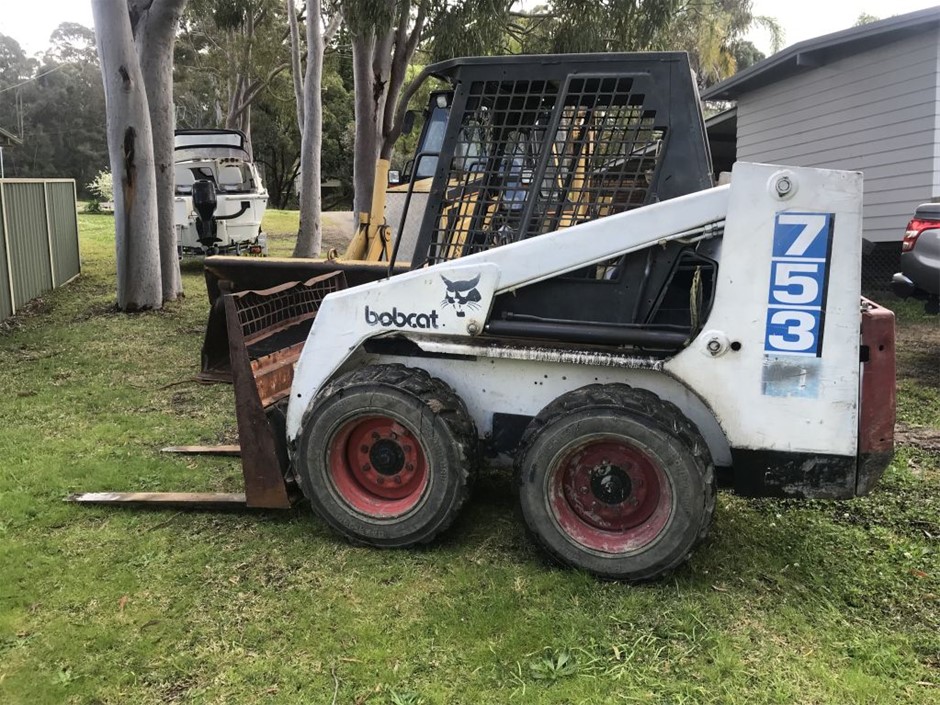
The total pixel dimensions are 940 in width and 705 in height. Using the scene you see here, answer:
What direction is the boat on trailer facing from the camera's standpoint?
away from the camera

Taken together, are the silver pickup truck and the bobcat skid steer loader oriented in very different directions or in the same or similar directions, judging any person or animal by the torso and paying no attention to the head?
very different directions

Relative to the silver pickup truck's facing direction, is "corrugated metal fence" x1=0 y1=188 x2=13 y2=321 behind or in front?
behind

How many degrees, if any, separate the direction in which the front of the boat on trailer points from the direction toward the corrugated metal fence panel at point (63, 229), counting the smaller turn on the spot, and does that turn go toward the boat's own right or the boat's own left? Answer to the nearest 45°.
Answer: approximately 135° to the boat's own left

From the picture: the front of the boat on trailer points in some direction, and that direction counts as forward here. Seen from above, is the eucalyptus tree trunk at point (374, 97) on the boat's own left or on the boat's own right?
on the boat's own right

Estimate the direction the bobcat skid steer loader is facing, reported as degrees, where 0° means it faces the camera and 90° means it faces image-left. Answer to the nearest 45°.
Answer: approximately 90°

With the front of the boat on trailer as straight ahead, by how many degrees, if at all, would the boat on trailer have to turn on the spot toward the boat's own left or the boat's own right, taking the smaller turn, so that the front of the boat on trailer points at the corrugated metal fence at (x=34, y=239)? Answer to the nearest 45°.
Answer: approximately 135° to the boat's own left

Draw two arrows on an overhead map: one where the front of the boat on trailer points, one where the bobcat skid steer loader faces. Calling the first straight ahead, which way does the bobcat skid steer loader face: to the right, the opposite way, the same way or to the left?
to the left

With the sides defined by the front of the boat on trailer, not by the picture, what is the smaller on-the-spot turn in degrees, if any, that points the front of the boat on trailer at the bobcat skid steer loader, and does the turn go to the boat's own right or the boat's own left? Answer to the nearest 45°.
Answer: approximately 180°

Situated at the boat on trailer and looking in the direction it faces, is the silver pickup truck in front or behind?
behind
